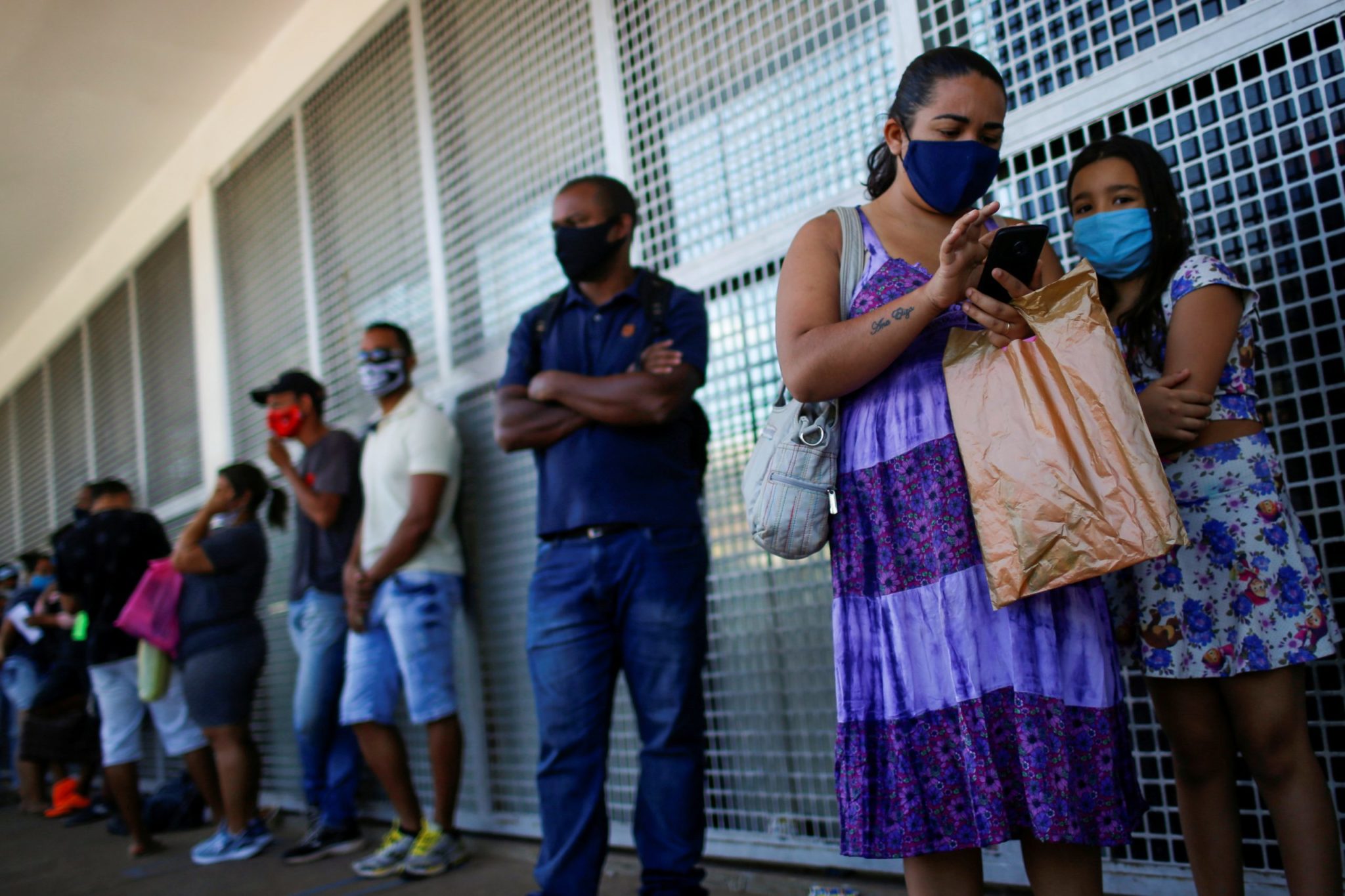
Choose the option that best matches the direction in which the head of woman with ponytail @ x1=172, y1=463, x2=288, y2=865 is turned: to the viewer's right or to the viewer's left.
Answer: to the viewer's left

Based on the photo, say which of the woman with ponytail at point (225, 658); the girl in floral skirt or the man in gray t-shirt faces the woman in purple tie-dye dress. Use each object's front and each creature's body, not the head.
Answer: the girl in floral skirt

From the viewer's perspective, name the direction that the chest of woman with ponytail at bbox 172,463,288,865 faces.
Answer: to the viewer's left

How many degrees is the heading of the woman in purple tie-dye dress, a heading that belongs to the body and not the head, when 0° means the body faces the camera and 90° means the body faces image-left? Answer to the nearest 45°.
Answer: approximately 315°

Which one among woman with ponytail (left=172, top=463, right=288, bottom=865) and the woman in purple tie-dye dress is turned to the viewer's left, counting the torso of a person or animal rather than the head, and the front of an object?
the woman with ponytail

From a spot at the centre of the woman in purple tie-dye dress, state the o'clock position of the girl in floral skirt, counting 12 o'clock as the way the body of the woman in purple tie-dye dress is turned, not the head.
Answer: The girl in floral skirt is roughly at 9 o'clock from the woman in purple tie-dye dress.

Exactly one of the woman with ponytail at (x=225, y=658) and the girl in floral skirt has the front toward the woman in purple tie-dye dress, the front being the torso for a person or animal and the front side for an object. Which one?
the girl in floral skirt

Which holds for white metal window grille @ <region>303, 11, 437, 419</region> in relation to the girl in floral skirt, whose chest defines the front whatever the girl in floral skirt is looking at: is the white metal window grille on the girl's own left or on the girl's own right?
on the girl's own right

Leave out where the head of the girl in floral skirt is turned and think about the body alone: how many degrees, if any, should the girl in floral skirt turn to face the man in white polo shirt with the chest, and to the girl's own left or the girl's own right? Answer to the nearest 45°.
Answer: approximately 45° to the girl's own right
